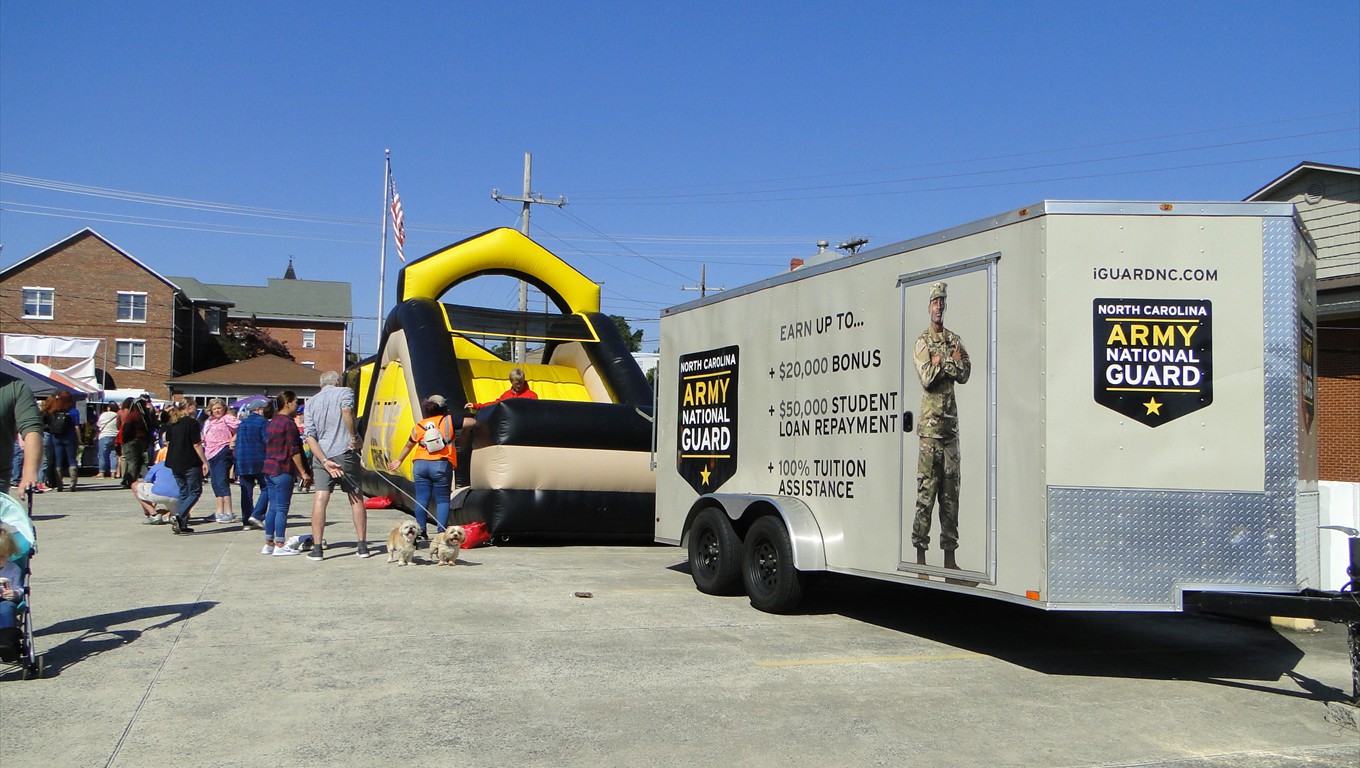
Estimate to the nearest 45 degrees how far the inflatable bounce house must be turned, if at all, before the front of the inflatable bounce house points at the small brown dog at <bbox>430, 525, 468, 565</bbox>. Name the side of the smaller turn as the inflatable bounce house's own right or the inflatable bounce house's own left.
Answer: approximately 45° to the inflatable bounce house's own right

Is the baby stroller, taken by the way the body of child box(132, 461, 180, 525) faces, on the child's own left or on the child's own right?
on the child's own left

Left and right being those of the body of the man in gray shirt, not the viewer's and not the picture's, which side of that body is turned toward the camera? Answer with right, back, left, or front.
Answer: back

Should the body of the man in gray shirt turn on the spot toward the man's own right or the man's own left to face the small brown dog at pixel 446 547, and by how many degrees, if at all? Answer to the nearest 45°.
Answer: approximately 135° to the man's own right

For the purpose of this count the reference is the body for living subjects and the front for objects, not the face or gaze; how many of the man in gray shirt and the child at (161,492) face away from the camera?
1

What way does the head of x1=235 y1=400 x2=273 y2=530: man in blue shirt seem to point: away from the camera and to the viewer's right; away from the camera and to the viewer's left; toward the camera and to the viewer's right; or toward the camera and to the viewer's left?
away from the camera and to the viewer's right

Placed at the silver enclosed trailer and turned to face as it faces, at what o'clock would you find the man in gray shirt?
The man in gray shirt is roughly at 5 o'clock from the silver enclosed trailer.

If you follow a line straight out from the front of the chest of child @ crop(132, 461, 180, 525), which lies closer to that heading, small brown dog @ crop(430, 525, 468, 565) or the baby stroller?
the baby stroller
